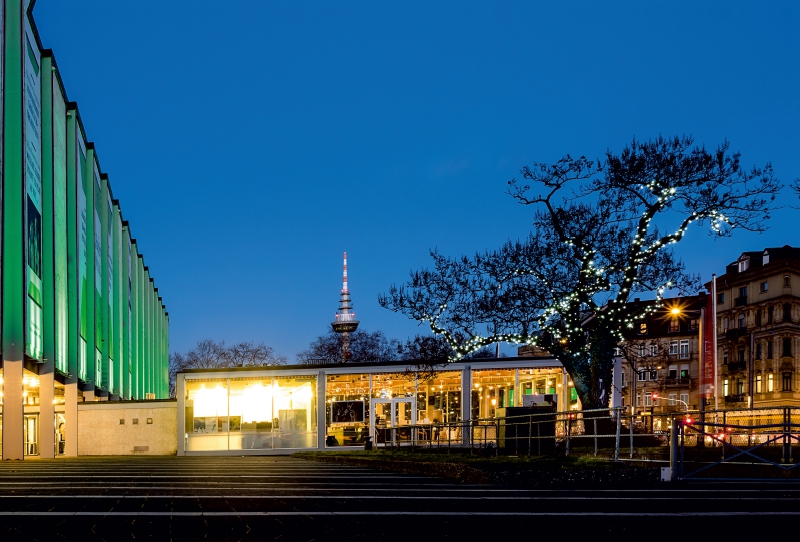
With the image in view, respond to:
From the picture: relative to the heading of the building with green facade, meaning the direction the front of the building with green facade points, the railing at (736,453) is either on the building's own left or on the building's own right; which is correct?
on the building's own right

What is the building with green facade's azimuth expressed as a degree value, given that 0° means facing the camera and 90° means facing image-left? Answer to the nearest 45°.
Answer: approximately 270°

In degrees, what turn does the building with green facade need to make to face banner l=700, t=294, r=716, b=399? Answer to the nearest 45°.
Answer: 0° — it already faces it
